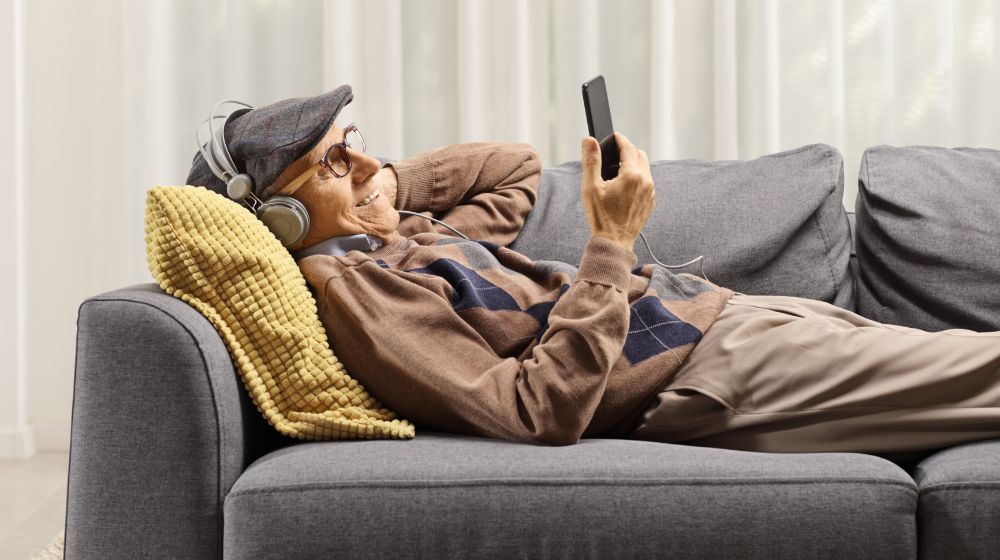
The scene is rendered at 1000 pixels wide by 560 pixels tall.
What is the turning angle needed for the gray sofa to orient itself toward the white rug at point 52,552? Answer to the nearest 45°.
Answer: approximately 135° to its right

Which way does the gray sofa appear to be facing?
toward the camera
